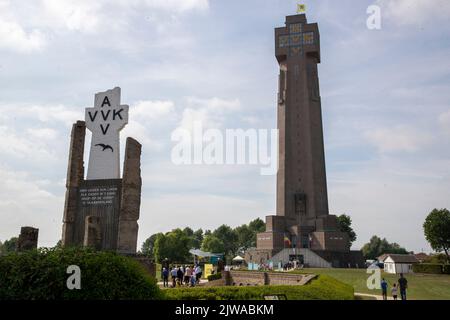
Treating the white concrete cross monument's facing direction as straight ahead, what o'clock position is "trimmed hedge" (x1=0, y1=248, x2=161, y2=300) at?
The trimmed hedge is roughly at 12 o'clock from the white concrete cross monument.

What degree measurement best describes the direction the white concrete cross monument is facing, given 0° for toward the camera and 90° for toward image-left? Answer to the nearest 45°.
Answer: approximately 0°

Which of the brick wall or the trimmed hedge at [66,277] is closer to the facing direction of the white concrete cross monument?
the trimmed hedge

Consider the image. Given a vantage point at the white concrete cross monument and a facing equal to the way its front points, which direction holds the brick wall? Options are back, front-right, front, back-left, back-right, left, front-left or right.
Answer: back-left
